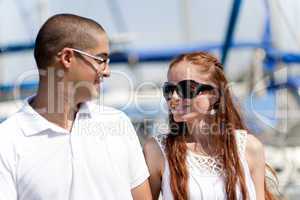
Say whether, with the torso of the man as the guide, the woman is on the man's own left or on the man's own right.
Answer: on the man's own left

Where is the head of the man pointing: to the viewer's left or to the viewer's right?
to the viewer's right

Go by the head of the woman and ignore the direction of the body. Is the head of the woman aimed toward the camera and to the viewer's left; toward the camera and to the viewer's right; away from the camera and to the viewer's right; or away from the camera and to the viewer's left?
toward the camera and to the viewer's left

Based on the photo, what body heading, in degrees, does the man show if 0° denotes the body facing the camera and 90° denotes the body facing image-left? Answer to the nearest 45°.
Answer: approximately 0°
